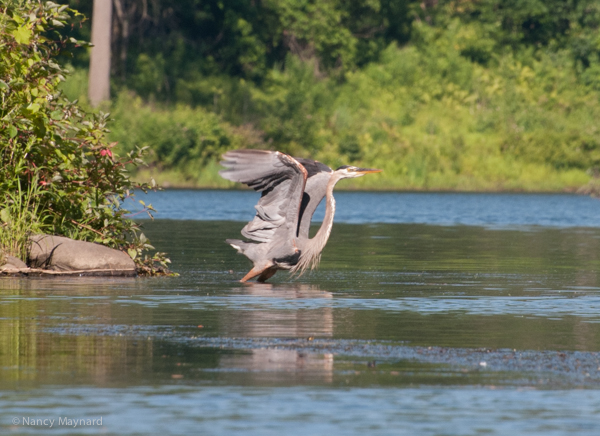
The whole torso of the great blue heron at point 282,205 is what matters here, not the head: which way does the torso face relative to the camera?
to the viewer's right

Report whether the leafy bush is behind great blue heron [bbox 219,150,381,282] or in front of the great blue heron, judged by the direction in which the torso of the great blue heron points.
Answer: behind

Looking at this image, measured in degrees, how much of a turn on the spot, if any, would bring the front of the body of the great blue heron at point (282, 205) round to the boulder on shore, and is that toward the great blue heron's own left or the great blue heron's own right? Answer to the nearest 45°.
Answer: approximately 180°
